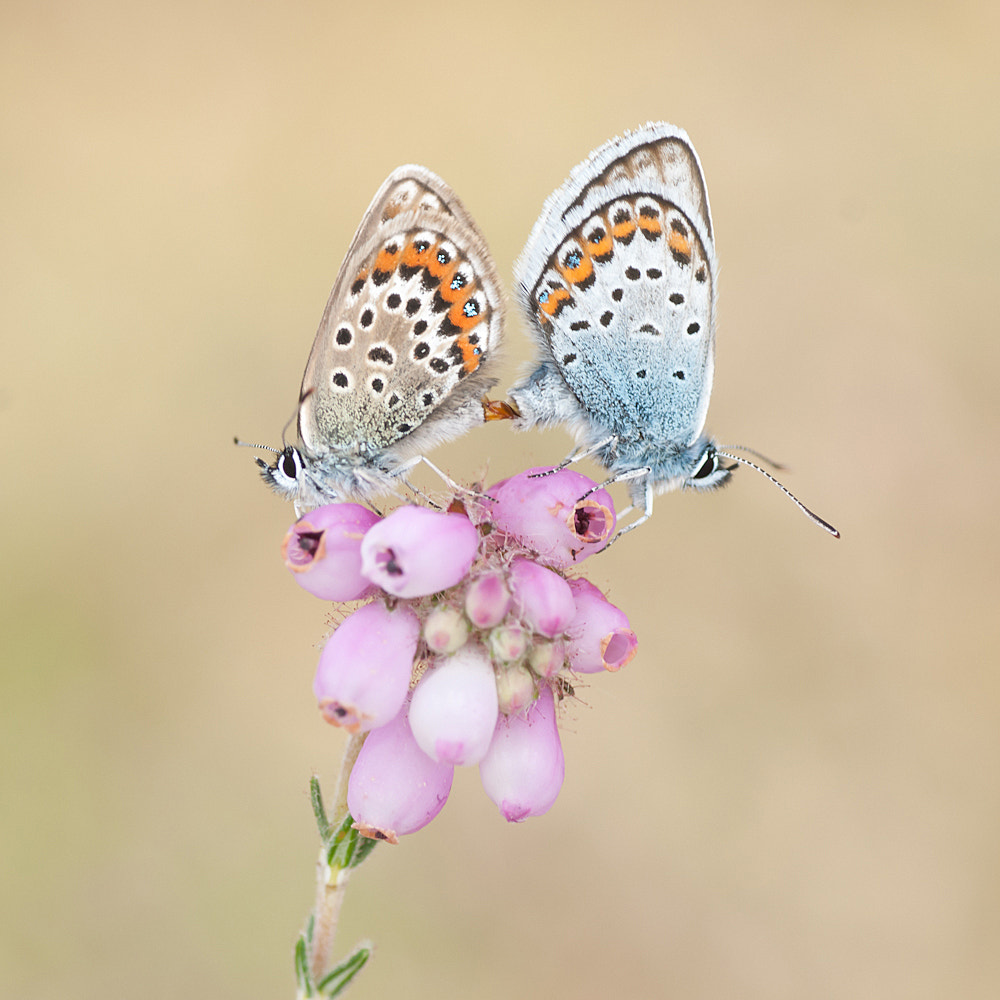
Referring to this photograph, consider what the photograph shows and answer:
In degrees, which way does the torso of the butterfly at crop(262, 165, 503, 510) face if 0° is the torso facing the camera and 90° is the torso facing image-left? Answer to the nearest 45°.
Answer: approximately 90°

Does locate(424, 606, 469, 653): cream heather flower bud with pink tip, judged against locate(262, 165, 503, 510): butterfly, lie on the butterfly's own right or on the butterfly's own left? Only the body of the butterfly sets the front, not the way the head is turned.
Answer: on the butterfly's own left

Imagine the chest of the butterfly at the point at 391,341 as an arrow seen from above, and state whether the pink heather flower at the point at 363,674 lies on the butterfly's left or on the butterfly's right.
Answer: on the butterfly's left
